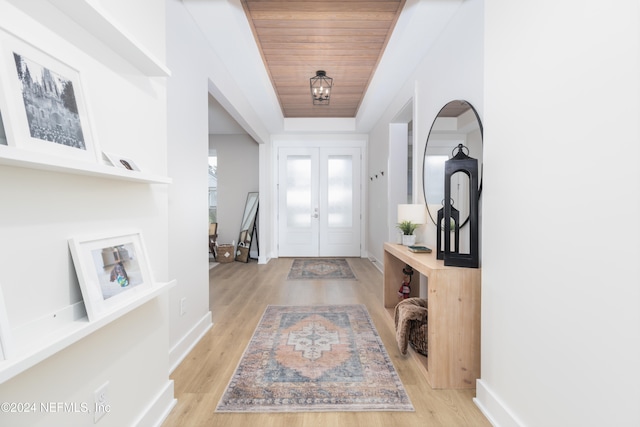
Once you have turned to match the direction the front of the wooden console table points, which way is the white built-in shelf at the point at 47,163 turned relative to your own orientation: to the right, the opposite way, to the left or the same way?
the opposite way

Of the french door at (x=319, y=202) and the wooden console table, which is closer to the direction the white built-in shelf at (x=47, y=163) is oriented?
the wooden console table

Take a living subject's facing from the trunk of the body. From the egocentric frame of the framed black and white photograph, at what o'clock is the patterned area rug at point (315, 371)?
The patterned area rug is roughly at 10 o'clock from the framed black and white photograph.

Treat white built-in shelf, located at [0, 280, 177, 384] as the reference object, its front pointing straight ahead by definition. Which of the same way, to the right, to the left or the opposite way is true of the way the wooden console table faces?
the opposite way

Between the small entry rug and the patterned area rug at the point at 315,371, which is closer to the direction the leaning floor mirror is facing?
the patterned area rug

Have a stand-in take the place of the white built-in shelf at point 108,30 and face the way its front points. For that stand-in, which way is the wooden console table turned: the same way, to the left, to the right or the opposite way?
the opposite way

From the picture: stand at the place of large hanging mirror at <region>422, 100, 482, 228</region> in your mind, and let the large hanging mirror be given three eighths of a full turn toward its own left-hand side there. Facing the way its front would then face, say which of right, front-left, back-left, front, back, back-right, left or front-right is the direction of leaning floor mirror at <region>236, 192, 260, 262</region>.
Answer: back-left

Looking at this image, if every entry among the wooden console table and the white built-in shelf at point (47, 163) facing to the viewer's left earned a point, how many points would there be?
1

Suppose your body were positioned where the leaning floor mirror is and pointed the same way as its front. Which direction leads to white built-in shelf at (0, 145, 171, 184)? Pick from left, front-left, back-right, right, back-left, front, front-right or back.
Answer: front-left

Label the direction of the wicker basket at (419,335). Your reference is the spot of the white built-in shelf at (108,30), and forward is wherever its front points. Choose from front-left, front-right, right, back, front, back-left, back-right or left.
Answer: front-left

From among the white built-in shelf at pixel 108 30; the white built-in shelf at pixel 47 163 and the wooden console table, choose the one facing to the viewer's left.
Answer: the wooden console table

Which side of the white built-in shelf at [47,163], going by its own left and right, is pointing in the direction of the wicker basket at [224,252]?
left

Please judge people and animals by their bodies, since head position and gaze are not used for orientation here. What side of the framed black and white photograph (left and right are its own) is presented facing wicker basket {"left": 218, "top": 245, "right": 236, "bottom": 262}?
left

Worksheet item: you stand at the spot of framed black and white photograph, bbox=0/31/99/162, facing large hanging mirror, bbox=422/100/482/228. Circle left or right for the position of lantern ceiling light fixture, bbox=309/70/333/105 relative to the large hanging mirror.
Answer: left
